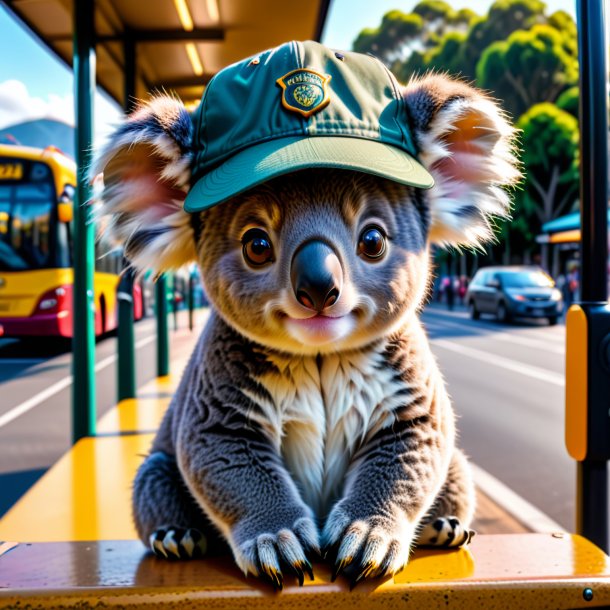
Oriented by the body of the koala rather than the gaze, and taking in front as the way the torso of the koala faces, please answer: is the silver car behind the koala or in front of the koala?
behind

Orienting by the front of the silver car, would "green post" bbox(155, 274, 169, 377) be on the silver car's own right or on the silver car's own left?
on the silver car's own right

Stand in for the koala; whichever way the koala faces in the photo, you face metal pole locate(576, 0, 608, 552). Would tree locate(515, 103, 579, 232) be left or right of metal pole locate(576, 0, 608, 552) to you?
left

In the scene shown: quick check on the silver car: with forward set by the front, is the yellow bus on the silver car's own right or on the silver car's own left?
on the silver car's own right

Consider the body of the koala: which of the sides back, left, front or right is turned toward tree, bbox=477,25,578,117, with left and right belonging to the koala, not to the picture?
back

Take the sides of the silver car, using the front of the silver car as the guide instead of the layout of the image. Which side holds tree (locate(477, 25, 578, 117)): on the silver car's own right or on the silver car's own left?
on the silver car's own left

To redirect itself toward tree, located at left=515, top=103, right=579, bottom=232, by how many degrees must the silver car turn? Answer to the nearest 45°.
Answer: approximately 135° to its left

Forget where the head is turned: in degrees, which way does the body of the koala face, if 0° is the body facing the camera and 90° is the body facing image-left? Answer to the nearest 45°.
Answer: approximately 0°

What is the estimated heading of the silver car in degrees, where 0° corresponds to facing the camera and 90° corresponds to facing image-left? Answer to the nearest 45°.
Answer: approximately 315°

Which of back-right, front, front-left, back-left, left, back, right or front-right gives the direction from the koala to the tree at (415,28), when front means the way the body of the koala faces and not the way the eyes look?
back

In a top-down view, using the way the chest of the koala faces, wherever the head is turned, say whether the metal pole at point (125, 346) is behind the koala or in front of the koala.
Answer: behind

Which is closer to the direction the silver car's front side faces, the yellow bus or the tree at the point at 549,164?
the yellow bus
